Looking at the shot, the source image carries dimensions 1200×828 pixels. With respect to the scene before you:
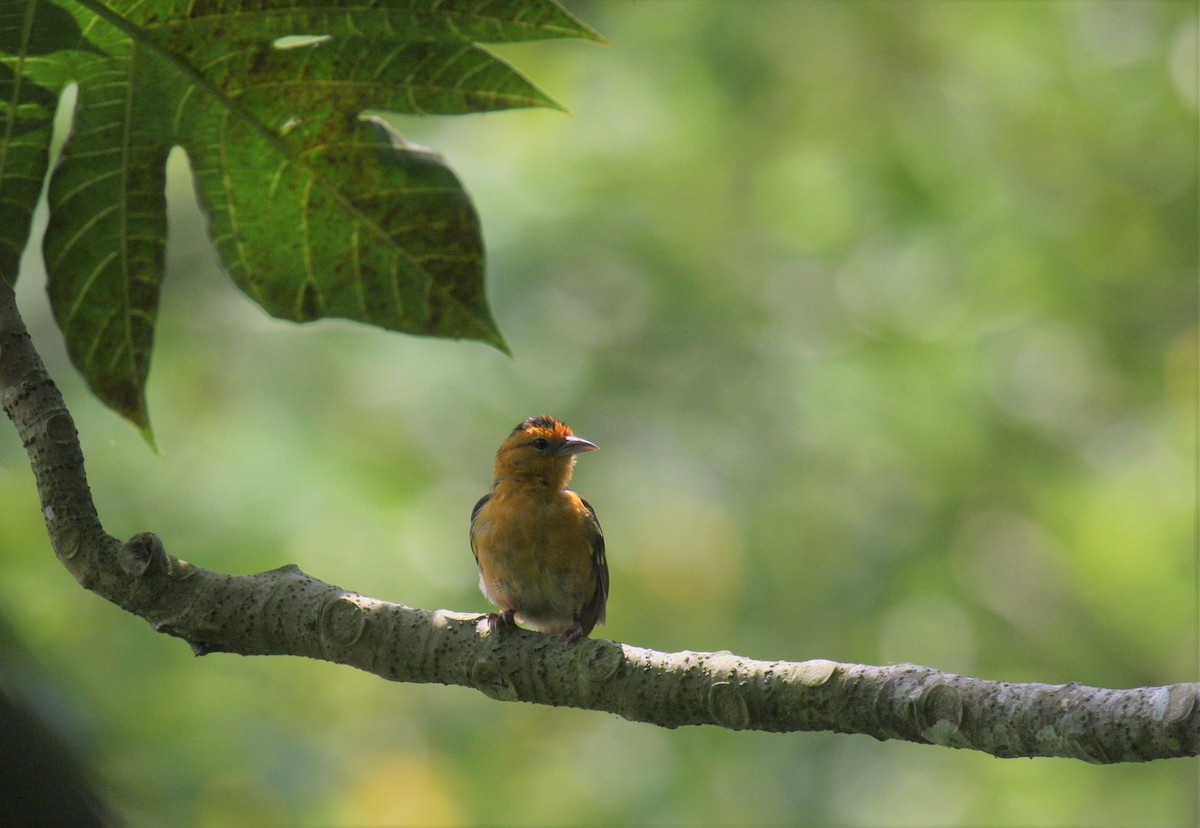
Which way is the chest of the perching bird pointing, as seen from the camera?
toward the camera

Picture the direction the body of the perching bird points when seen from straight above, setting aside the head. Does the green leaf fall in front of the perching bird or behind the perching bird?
in front
